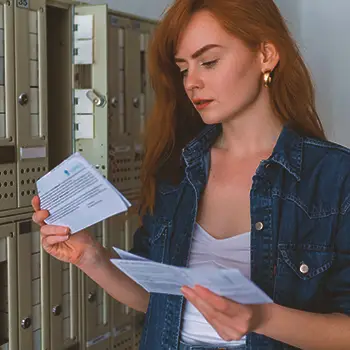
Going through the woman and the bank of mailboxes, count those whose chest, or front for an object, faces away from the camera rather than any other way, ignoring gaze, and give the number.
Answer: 0

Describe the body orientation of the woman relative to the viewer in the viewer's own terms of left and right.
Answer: facing the viewer and to the left of the viewer

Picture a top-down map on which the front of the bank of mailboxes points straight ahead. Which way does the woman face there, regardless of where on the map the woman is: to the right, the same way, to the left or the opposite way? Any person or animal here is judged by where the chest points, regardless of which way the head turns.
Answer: to the right

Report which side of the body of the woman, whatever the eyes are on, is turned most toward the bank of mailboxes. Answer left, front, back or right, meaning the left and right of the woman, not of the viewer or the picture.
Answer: right

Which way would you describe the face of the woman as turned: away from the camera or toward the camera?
toward the camera

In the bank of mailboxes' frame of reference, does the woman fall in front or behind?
in front

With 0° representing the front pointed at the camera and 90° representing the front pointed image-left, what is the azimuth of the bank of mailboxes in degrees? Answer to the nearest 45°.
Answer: approximately 315°
